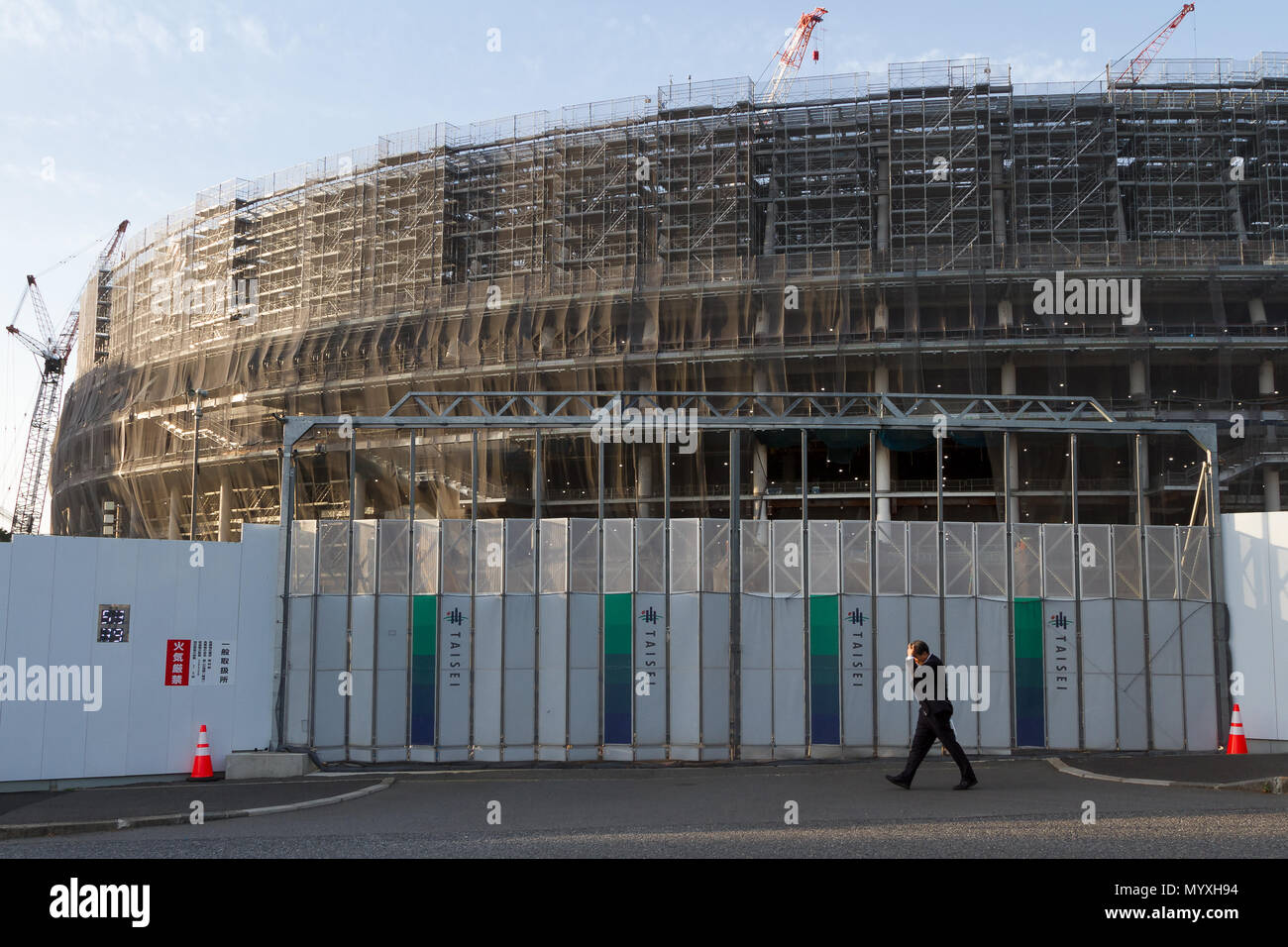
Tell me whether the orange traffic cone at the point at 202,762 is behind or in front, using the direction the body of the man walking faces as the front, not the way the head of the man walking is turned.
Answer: in front

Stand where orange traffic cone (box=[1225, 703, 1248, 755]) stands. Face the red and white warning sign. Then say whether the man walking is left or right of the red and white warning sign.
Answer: left

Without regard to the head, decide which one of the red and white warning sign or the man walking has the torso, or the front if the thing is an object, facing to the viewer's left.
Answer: the man walking

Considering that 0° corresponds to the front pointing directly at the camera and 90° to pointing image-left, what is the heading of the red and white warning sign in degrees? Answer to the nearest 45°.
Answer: approximately 0°

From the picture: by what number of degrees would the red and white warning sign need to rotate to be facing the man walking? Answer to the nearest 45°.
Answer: approximately 45° to its left

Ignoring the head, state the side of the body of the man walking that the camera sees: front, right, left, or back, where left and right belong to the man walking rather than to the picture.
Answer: left

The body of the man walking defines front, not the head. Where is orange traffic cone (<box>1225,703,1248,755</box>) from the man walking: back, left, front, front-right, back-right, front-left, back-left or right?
back-right

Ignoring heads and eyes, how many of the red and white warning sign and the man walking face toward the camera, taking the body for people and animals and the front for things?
1

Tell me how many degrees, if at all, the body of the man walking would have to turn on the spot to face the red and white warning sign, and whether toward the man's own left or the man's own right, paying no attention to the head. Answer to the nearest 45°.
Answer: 0° — they already face it
